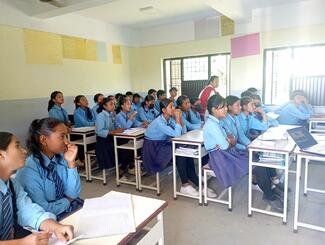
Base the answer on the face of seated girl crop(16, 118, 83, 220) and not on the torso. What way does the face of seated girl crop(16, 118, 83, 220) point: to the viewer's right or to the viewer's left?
to the viewer's right

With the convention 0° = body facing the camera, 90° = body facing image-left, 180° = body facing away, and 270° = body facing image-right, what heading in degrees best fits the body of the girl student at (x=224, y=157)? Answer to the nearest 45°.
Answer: approximately 270°

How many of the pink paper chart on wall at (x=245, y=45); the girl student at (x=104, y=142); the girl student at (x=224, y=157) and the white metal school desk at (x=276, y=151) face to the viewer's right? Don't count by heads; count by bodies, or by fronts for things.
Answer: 2

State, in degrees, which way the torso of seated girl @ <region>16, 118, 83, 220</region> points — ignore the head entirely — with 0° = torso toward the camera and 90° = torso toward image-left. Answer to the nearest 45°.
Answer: approximately 315°

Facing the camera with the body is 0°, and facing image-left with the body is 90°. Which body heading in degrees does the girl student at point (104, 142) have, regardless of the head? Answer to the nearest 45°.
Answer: approximately 270°

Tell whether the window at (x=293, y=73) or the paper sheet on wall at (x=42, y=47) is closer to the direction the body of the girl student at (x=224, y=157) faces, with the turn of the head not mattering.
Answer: the window

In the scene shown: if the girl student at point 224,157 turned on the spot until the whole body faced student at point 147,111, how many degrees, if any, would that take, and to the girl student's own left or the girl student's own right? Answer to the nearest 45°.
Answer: approximately 135° to the girl student's own left

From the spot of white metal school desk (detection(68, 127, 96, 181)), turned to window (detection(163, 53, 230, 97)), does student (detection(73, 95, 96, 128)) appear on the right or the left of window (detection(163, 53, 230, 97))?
left

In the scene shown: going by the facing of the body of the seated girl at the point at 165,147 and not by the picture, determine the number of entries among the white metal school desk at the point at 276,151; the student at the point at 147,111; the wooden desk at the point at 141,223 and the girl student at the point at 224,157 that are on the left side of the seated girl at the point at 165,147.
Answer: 1

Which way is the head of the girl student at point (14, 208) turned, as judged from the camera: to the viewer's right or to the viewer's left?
to the viewer's right

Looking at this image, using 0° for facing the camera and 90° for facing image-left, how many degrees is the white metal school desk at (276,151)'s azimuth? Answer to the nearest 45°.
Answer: approximately 90°

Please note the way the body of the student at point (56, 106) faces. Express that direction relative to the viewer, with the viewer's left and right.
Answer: facing the viewer and to the right of the viewer
